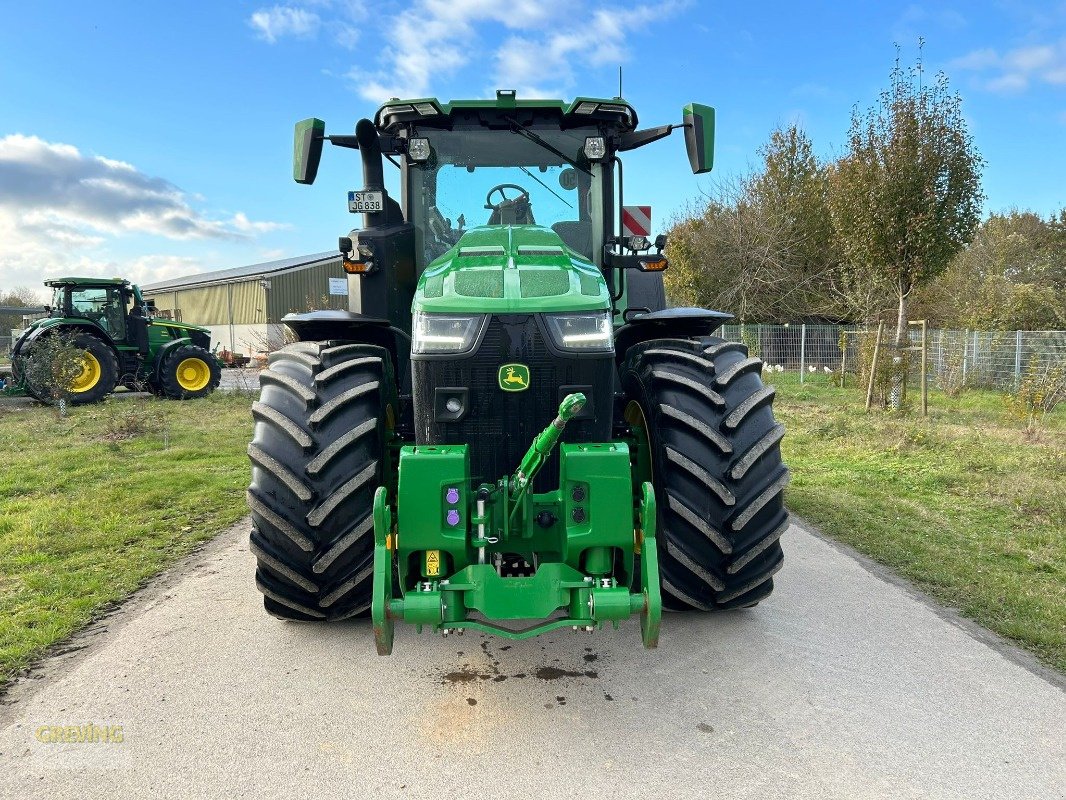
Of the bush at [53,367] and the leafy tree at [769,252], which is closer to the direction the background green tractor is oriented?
the leafy tree

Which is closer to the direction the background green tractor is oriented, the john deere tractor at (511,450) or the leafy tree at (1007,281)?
the leafy tree

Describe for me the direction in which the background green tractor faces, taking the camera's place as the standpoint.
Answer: facing to the right of the viewer

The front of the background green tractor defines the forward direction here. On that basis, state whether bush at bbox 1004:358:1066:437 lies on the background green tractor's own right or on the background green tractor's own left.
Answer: on the background green tractor's own right

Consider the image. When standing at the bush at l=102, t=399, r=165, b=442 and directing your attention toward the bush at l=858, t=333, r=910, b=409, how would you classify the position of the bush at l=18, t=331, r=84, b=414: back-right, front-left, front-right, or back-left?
back-left

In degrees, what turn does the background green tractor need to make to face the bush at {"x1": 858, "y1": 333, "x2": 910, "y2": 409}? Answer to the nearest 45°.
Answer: approximately 45° to its right

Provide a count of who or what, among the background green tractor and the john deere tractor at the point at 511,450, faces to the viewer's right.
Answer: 1

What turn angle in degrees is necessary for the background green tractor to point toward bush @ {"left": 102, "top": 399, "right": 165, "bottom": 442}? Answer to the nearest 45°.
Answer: approximately 90° to its right

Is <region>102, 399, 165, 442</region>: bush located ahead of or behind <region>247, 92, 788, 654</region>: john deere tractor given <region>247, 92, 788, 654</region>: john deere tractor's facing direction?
behind

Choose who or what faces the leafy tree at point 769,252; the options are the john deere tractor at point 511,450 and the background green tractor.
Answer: the background green tractor
